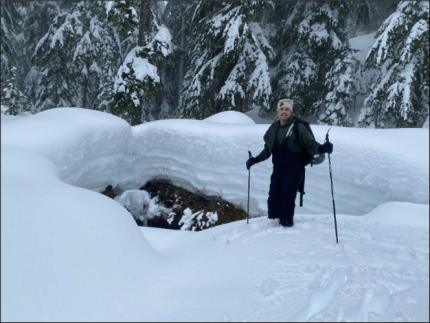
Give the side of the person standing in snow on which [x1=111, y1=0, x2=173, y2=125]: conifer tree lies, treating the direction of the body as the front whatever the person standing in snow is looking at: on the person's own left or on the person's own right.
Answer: on the person's own right

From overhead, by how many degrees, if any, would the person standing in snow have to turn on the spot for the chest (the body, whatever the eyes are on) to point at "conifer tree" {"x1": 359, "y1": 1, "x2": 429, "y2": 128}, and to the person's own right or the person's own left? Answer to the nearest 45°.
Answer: approximately 180°

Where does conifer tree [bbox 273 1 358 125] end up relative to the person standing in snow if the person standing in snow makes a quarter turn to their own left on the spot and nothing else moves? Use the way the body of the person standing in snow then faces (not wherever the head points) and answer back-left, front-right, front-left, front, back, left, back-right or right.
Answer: back-left

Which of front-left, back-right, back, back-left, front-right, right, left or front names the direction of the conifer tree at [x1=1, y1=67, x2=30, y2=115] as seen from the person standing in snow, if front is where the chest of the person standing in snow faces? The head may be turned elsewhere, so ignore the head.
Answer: right

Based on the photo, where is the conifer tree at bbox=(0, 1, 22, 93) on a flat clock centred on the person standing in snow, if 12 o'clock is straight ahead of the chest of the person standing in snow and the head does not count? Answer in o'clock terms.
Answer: The conifer tree is roughly at 3 o'clock from the person standing in snow.

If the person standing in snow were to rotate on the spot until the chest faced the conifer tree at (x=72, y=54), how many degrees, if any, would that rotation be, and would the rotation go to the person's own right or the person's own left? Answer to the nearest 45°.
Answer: approximately 90° to the person's own right

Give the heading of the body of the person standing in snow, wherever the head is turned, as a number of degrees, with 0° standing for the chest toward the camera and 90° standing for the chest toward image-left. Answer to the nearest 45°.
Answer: approximately 45°

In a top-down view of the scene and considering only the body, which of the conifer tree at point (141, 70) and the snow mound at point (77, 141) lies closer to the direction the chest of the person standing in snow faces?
the snow mound

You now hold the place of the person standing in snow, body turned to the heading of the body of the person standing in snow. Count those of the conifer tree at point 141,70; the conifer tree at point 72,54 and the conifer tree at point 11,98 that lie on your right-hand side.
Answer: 3

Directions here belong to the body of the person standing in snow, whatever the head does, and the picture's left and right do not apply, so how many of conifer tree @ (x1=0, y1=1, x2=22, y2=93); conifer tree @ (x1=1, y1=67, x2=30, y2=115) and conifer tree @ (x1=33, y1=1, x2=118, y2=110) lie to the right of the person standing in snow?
3

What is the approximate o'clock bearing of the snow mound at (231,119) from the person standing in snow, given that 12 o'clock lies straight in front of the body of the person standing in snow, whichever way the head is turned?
The snow mound is roughly at 4 o'clock from the person standing in snow.

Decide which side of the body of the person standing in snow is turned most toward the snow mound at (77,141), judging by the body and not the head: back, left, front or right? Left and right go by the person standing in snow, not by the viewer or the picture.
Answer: right

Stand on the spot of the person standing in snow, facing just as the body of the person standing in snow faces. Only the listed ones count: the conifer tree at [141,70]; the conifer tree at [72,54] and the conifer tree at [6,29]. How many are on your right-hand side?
3
